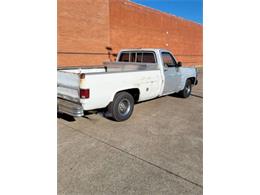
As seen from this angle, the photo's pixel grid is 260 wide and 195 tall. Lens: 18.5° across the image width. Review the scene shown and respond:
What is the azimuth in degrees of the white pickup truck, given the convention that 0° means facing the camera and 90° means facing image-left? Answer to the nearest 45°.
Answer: approximately 225°
